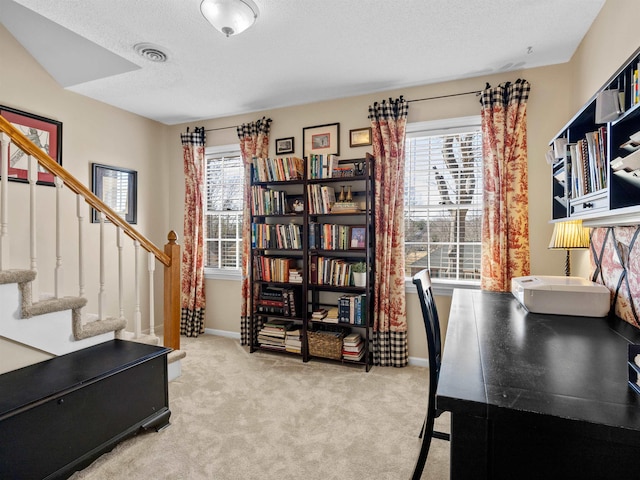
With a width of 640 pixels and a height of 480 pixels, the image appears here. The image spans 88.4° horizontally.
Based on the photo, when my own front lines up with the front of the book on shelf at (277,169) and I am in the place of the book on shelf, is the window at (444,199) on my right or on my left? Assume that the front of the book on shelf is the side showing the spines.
on my left

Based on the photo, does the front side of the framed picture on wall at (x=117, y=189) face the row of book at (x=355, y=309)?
yes

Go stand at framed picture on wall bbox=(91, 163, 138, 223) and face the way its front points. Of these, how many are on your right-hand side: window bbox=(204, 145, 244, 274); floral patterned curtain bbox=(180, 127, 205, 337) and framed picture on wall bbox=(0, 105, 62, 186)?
1

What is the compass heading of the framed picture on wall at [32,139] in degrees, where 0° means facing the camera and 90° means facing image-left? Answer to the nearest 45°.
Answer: approximately 315°

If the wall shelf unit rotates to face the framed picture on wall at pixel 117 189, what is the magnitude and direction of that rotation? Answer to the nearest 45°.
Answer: approximately 45° to its right

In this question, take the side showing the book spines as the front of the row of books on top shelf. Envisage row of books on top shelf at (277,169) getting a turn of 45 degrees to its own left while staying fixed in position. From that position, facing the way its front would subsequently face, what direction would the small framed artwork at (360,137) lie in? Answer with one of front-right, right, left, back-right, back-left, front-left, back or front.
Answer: front-left

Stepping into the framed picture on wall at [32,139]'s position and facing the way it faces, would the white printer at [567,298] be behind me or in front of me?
in front

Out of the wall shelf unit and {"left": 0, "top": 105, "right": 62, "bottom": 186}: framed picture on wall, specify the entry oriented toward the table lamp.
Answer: the framed picture on wall

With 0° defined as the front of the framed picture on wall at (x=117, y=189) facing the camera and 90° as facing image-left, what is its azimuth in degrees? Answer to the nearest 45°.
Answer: approximately 315°
